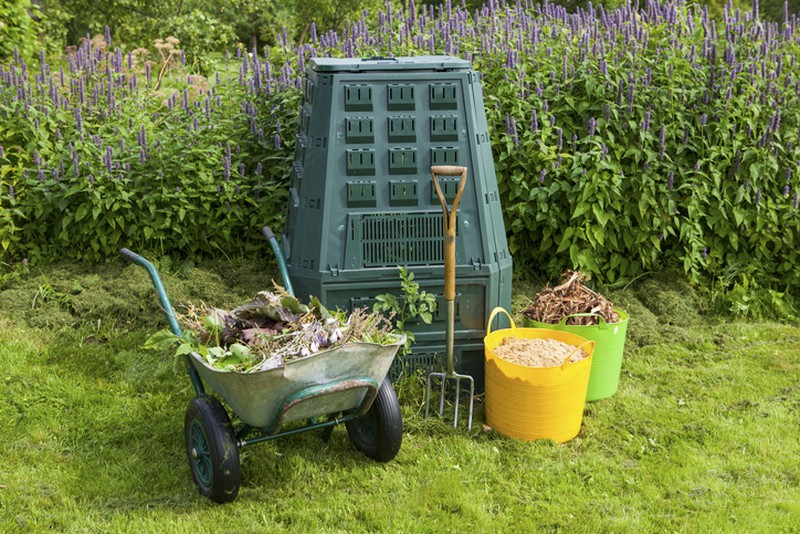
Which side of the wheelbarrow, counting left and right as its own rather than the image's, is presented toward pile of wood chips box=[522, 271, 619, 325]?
left

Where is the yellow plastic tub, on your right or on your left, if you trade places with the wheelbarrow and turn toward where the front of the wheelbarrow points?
on your left

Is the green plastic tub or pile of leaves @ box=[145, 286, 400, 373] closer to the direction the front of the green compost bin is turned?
the pile of leaves

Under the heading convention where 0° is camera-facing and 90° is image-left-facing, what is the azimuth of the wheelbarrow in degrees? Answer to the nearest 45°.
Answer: approximately 315°

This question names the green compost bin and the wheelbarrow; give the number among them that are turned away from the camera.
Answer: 0

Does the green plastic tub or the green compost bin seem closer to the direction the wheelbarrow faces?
the green plastic tub

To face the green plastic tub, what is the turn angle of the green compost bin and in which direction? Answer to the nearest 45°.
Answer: approximately 90° to its left
